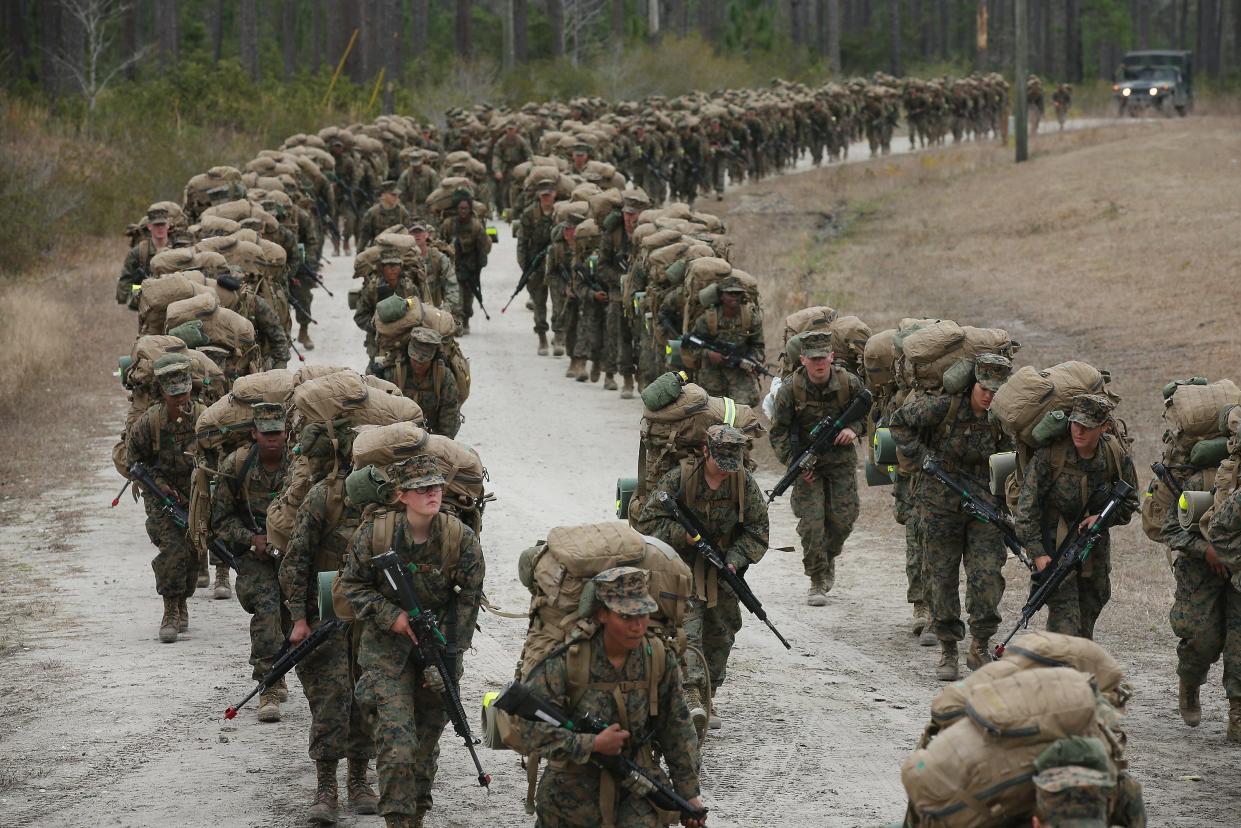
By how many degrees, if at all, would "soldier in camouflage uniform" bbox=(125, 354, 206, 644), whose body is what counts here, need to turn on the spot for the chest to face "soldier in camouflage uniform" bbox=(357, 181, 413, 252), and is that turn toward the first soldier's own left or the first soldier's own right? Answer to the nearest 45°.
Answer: approximately 135° to the first soldier's own left

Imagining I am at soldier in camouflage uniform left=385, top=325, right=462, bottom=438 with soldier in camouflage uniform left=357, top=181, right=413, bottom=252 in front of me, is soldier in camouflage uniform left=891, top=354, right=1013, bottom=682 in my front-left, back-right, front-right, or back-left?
back-right

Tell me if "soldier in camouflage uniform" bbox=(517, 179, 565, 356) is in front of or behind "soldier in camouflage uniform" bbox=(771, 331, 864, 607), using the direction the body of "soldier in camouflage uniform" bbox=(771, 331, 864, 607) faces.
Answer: behind

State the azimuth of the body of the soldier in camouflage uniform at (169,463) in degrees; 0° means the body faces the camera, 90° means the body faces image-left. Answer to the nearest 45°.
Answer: approximately 315°

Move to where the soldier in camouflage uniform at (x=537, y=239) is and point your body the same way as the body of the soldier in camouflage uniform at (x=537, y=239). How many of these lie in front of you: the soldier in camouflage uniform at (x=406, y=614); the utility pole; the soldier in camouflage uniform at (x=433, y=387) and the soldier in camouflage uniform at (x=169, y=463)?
3

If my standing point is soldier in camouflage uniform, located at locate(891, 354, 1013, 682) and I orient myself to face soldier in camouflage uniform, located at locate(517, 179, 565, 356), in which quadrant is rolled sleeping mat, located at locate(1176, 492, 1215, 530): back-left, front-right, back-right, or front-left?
back-right

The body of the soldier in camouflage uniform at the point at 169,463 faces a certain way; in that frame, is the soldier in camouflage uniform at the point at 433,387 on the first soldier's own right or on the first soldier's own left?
on the first soldier's own left
